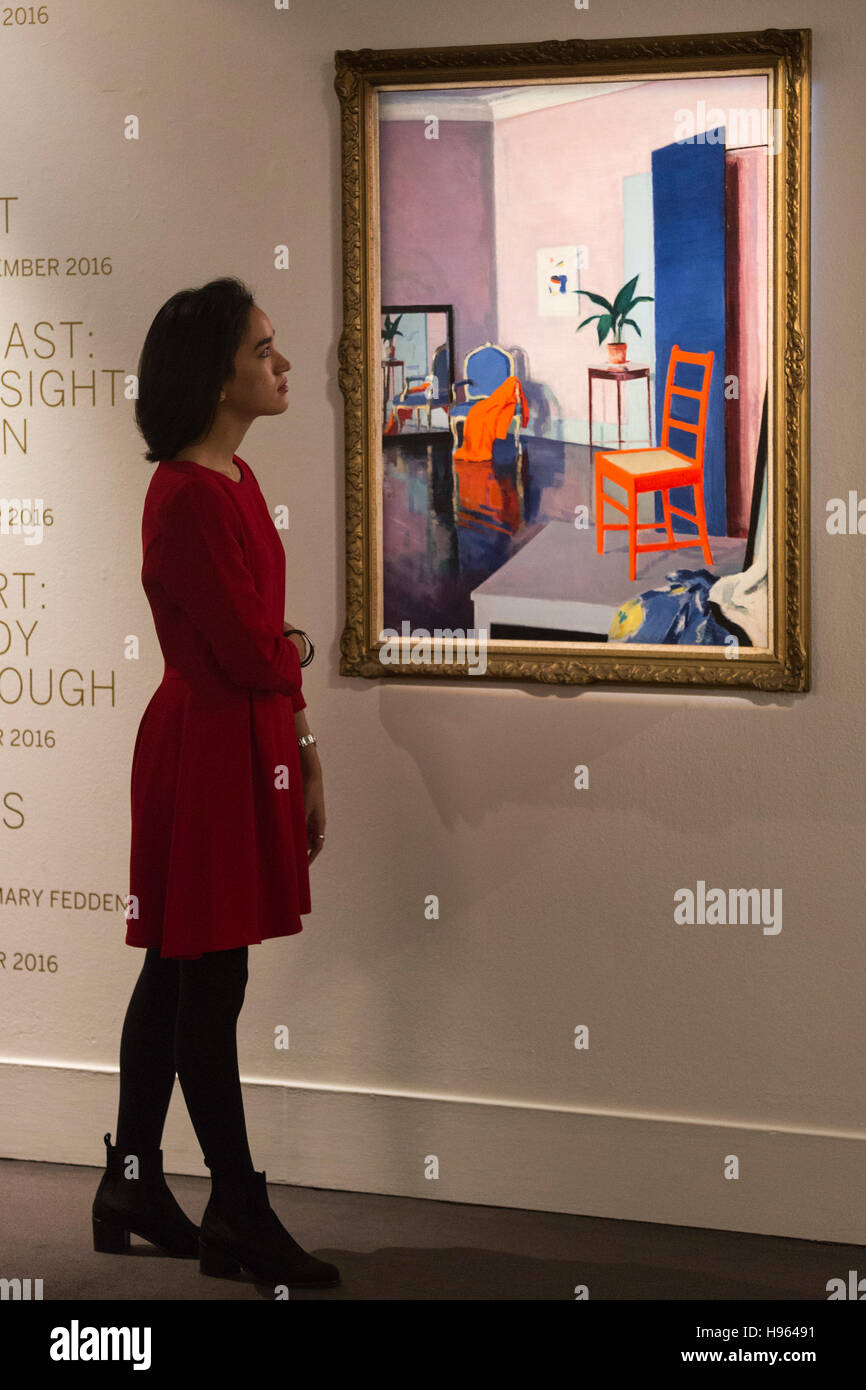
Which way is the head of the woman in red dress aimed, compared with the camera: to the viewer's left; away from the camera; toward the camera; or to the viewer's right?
to the viewer's right

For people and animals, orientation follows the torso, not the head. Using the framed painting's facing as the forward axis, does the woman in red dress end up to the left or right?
on its right

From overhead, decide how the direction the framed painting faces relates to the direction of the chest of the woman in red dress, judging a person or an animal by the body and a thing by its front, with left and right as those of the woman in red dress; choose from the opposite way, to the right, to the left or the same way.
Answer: to the right

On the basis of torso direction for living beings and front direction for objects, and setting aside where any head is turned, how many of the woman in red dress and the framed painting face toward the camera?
1

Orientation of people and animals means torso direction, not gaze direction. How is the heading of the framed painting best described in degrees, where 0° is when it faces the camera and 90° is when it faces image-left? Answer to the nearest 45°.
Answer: approximately 0°

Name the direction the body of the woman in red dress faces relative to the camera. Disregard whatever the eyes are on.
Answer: to the viewer's right
